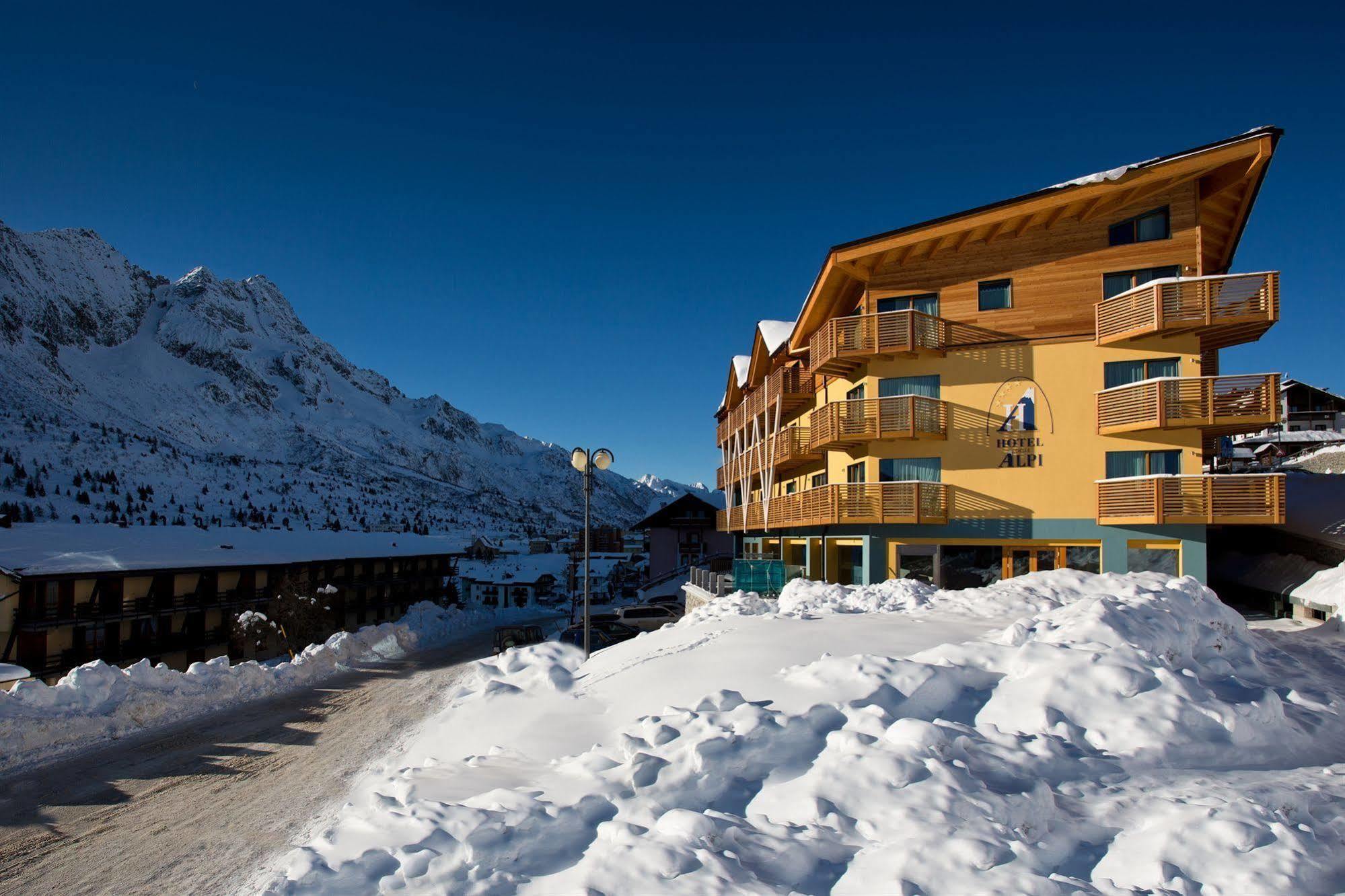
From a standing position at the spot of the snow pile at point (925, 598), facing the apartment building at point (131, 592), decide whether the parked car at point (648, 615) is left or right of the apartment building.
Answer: right

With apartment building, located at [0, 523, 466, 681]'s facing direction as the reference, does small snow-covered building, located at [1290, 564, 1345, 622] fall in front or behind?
in front

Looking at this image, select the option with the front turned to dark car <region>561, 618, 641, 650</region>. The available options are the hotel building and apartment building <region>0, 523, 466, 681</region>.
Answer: the apartment building

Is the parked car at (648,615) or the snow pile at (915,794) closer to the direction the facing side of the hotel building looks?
the snow pile

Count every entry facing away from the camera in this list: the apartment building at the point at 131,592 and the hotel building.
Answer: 0

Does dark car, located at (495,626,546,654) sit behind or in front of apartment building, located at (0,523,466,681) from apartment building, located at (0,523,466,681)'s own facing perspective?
in front

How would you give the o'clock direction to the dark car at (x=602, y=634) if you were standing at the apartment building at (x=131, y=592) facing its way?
The dark car is roughly at 12 o'clock from the apartment building.

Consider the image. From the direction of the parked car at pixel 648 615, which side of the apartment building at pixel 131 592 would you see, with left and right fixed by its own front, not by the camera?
front

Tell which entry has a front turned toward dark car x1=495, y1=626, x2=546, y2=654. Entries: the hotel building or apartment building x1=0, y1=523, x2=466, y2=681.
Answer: the apartment building

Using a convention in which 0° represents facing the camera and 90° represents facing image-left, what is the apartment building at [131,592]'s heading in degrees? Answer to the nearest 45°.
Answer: approximately 315°

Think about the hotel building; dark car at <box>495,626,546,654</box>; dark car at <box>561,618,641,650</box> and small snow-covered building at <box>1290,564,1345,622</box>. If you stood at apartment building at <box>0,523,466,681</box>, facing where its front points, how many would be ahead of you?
4

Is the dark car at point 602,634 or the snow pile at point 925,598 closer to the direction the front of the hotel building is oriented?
the snow pile

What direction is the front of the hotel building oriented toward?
toward the camera

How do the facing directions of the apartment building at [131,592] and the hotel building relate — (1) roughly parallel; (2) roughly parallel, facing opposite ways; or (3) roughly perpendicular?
roughly perpendicular
